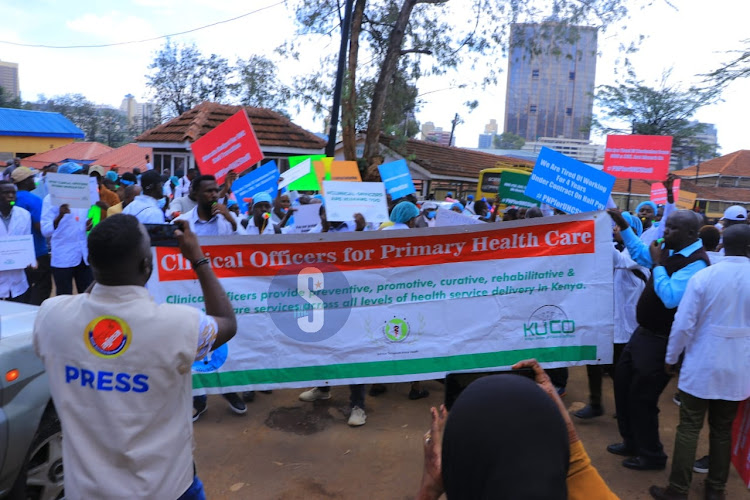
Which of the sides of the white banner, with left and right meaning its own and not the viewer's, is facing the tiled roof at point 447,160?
back

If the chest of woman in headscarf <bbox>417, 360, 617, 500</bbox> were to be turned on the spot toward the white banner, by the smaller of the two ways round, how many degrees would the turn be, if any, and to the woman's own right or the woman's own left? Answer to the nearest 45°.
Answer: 0° — they already face it

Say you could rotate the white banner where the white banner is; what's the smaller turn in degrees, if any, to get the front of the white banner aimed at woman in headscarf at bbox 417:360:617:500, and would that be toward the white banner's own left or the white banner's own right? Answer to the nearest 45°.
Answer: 0° — it already faces them

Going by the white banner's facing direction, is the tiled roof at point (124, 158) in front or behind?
behind

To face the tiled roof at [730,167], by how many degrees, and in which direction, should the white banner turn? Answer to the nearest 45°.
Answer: approximately 135° to its left

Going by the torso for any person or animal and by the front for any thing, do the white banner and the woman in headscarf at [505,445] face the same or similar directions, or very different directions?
very different directions

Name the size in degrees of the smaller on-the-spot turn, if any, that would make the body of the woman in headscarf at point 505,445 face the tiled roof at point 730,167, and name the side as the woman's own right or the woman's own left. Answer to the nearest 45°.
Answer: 0° — they already face it

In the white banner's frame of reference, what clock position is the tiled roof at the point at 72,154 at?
The tiled roof is roughly at 5 o'clock from the white banner.

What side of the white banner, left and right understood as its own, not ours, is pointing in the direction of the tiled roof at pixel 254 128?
back

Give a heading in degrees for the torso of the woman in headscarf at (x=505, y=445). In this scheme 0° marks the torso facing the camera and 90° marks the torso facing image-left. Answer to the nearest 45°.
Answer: approximately 180°

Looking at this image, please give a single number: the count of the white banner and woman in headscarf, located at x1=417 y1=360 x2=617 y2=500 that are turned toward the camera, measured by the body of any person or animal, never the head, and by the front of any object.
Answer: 1

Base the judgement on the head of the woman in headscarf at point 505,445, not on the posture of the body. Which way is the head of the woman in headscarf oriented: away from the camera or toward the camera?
away from the camera

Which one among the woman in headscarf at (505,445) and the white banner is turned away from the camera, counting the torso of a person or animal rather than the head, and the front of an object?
the woman in headscarf
